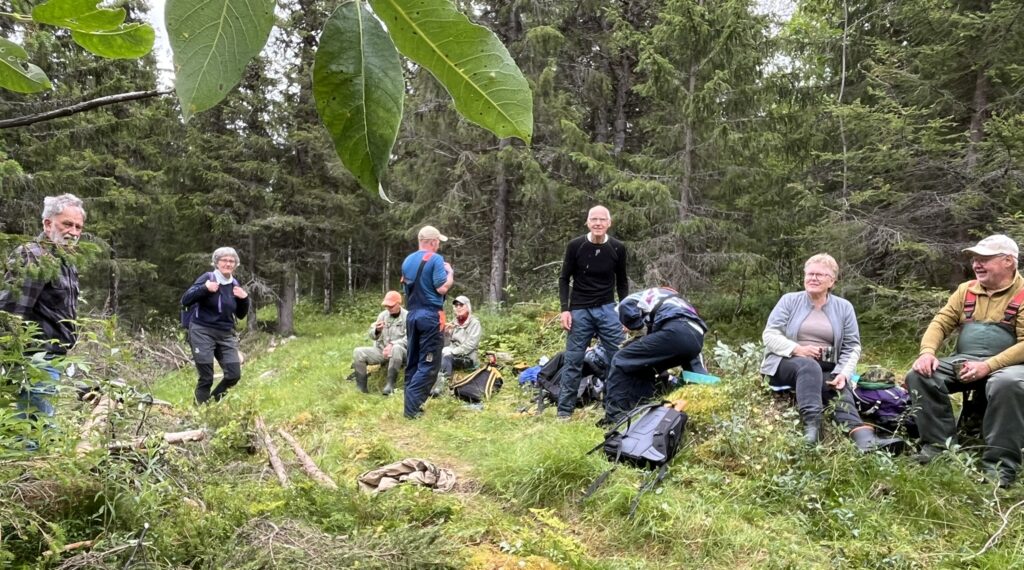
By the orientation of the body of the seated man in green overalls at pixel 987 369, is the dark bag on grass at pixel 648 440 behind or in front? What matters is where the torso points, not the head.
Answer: in front

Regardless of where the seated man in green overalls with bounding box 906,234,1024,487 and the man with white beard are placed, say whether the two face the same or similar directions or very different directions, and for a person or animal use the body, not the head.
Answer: very different directions

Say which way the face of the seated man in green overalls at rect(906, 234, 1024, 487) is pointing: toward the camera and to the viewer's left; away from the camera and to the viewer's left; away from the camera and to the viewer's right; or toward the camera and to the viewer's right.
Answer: toward the camera and to the viewer's left

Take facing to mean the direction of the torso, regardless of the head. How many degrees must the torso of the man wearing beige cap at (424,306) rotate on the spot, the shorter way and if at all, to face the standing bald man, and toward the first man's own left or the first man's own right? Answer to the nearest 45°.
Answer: approximately 45° to the first man's own right

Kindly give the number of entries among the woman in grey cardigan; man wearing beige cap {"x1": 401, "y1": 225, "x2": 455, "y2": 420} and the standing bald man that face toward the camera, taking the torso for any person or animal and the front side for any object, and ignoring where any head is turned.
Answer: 2

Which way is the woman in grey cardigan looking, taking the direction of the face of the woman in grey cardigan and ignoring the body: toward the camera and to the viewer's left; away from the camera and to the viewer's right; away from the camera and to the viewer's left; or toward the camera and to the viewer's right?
toward the camera and to the viewer's left

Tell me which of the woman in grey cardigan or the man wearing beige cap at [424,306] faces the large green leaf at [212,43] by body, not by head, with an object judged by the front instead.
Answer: the woman in grey cardigan

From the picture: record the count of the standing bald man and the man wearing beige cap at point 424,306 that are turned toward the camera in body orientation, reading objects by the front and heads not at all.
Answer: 1

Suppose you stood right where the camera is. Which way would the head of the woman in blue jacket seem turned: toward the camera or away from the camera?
toward the camera

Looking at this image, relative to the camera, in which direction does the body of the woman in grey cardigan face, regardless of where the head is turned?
toward the camera

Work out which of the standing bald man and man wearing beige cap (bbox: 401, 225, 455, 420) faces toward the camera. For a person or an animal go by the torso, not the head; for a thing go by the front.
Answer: the standing bald man

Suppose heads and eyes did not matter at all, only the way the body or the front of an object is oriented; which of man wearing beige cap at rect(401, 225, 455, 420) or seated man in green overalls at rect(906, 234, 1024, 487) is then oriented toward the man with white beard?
the seated man in green overalls

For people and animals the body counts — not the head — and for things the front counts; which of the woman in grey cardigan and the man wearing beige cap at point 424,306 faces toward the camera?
the woman in grey cardigan

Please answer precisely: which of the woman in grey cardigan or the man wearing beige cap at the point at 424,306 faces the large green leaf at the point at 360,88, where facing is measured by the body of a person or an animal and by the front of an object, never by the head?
the woman in grey cardigan

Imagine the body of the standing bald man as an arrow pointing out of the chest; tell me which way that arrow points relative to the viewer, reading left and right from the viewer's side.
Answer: facing the viewer

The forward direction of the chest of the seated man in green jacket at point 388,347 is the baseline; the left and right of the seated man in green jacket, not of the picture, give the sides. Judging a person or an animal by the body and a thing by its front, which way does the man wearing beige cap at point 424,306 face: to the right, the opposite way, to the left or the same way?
the opposite way

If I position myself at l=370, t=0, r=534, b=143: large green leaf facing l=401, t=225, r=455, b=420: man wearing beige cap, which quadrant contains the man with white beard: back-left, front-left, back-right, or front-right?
front-left

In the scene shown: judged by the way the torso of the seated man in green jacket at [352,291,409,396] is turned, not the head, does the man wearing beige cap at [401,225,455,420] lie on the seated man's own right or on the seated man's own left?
on the seated man's own left
